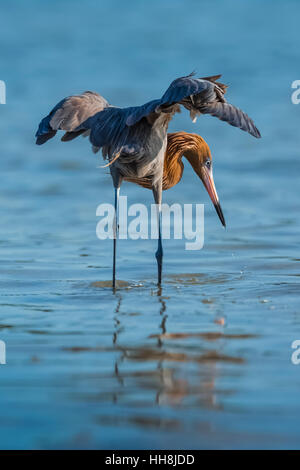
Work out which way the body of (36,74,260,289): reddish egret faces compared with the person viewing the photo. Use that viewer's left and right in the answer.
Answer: facing away from the viewer and to the right of the viewer
